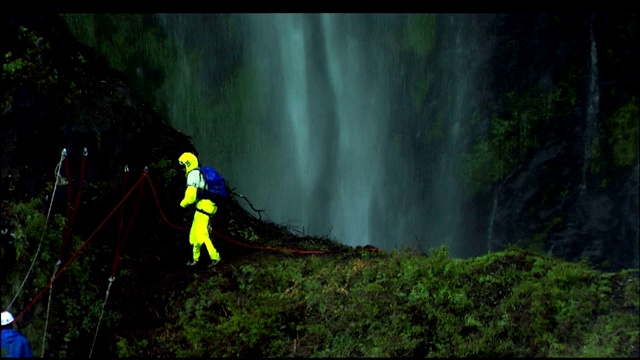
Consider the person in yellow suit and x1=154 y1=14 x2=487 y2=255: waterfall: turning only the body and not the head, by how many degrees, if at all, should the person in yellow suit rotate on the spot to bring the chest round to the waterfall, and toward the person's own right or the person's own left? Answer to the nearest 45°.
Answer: approximately 135° to the person's own right

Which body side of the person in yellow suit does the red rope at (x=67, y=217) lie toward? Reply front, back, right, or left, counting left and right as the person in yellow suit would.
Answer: front

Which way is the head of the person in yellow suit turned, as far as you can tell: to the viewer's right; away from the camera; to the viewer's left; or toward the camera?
to the viewer's left

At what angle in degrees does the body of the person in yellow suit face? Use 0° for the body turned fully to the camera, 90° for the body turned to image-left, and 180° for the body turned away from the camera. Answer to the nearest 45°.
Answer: approximately 90°

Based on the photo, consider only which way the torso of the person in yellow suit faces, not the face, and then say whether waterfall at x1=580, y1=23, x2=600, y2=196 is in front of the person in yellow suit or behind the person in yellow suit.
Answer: behind

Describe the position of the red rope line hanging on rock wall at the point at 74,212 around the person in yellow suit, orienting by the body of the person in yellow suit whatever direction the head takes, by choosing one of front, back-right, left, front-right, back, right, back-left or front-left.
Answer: front

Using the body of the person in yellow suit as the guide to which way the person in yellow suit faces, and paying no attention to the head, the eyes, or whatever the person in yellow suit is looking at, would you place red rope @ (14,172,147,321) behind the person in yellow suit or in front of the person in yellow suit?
in front

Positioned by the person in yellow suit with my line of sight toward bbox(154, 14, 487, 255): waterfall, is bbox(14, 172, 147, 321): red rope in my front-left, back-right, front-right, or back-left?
back-left

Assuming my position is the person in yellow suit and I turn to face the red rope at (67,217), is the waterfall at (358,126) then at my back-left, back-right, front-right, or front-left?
back-right

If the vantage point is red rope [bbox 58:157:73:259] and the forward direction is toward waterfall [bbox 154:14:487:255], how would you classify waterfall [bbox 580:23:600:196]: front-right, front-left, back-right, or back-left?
front-right

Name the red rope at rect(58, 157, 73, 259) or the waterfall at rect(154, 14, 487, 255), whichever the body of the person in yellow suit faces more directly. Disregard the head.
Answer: the red rope
